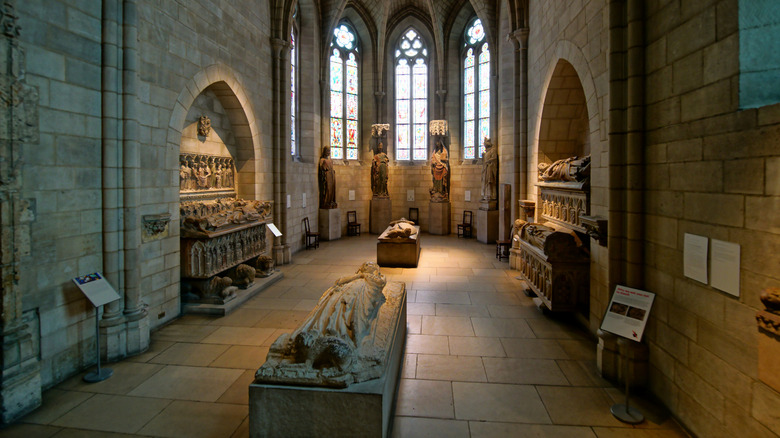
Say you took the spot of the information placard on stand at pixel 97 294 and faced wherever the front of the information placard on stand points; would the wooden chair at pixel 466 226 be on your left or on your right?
on your left

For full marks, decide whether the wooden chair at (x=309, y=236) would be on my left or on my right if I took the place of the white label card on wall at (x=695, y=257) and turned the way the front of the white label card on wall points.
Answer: on my right

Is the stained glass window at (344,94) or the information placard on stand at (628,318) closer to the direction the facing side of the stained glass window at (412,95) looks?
the information placard on stand

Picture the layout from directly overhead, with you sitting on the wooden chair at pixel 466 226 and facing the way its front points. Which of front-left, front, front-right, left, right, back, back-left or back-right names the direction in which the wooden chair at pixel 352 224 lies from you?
front-right

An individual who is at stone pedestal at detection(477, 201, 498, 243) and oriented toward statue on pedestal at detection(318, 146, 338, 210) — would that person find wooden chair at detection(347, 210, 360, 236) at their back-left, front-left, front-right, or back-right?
front-right

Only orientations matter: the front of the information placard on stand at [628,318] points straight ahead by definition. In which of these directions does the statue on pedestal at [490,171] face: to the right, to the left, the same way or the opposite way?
the same way

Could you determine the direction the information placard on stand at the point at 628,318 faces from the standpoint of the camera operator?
facing the viewer and to the left of the viewer

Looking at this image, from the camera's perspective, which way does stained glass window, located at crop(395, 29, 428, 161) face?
toward the camera

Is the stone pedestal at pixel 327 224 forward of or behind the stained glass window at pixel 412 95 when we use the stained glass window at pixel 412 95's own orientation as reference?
forward

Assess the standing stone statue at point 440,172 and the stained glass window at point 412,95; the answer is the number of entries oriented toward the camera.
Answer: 2
